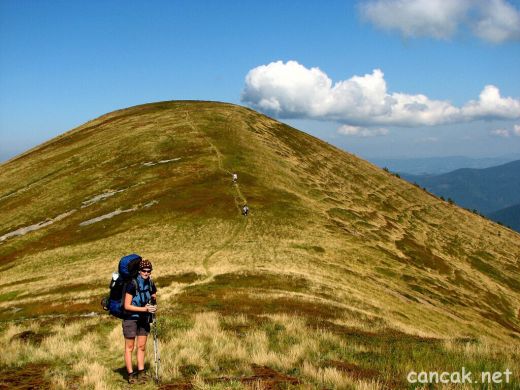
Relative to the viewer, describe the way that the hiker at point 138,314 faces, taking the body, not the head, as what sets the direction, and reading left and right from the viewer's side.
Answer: facing the viewer and to the right of the viewer
